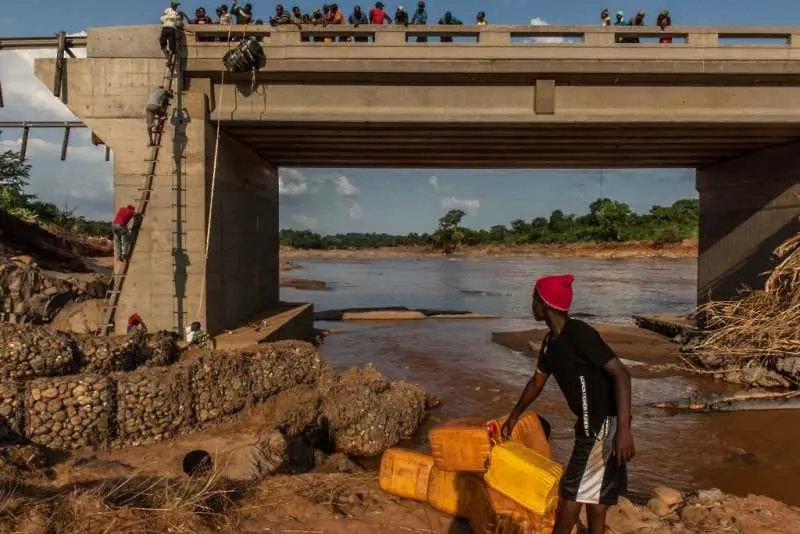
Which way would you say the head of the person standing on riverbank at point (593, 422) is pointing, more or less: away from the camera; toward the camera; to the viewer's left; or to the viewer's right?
to the viewer's left

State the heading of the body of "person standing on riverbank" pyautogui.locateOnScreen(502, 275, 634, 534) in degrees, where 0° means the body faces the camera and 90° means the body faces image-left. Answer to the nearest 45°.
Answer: approximately 90°

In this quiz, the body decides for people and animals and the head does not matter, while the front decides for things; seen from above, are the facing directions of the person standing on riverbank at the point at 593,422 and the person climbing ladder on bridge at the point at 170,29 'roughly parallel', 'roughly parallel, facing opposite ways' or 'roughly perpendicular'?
roughly perpendicular

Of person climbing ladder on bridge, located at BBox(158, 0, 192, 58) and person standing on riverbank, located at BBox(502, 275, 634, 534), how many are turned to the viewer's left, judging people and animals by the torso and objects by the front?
1

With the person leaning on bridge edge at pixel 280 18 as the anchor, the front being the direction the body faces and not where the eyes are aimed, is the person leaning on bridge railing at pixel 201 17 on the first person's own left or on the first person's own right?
on the first person's own right

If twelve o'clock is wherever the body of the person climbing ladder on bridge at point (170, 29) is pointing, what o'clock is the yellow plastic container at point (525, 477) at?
The yellow plastic container is roughly at 4 o'clock from the person climbing ladder on bridge.
